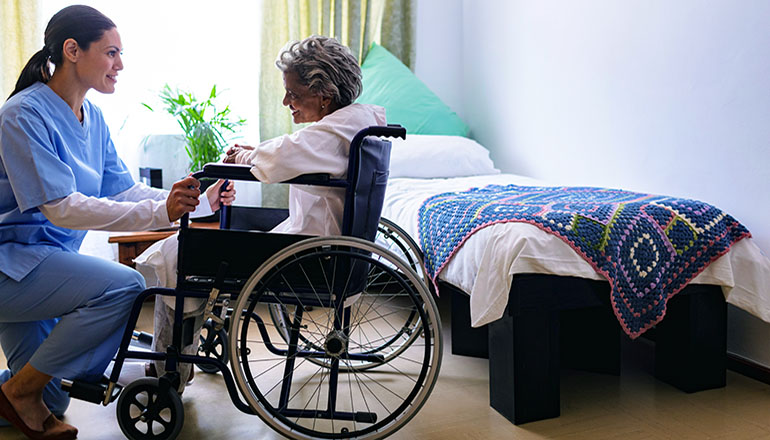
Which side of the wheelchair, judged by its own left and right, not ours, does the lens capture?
left

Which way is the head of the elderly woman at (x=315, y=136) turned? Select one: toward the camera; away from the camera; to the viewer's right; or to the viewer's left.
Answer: to the viewer's left

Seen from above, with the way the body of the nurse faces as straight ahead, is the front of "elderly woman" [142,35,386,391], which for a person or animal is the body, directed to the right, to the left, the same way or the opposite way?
the opposite way

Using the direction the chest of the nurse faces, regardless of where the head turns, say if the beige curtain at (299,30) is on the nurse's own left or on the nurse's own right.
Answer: on the nurse's own left

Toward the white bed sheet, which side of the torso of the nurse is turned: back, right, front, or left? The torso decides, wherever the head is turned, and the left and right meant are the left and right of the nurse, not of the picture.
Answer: front

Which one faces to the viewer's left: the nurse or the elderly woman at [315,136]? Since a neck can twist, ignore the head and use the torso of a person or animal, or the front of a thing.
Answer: the elderly woman

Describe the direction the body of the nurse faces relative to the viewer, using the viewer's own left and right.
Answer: facing to the right of the viewer

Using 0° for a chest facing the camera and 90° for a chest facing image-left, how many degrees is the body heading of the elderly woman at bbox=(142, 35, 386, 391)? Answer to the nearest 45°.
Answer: approximately 90°

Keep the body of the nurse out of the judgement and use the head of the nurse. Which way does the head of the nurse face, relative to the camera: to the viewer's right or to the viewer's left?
to the viewer's right

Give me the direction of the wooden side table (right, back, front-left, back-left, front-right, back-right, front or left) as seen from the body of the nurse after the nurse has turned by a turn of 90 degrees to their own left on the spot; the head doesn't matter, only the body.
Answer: front
